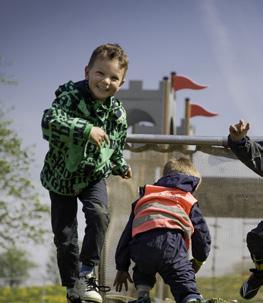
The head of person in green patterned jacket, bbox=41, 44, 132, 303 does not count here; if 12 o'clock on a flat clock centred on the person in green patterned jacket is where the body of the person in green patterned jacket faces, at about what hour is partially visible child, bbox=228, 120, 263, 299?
The partially visible child is roughly at 10 o'clock from the person in green patterned jacket.

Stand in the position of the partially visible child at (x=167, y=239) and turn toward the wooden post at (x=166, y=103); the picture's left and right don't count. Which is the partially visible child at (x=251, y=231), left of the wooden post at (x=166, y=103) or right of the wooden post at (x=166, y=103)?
right

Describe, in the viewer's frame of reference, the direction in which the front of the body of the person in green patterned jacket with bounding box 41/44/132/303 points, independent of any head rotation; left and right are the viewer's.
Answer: facing the viewer and to the right of the viewer

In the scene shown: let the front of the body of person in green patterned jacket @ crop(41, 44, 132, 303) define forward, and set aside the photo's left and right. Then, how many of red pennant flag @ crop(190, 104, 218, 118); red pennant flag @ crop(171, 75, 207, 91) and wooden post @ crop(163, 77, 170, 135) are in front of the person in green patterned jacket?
0

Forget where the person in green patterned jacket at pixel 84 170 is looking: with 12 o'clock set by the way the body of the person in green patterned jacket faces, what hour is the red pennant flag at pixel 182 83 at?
The red pennant flag is roughly at 8 o'clock from the person in green patterned jacket.

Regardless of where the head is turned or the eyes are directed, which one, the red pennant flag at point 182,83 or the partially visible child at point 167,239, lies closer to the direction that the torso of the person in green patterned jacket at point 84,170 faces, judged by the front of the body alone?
the partially visible child

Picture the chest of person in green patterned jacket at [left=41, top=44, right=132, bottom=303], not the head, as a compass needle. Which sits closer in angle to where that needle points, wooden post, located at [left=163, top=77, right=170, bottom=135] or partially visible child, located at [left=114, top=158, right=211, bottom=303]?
the partially visible child

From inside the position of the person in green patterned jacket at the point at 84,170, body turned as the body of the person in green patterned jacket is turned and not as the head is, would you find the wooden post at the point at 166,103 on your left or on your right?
on your left

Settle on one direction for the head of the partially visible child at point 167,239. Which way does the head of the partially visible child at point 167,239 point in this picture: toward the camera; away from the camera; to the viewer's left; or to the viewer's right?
away from the camera

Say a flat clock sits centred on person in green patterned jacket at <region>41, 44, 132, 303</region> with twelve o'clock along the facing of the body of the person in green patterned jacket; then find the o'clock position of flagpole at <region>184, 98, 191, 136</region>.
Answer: The flagpole is roughly at 8 o'clock from the person in green patterned jacket.

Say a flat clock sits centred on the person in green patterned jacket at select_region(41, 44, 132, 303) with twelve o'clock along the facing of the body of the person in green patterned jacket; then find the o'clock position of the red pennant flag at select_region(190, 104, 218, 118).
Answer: The red pennant flag is roughly at 8 o'clock from the person in green patterned jacket.

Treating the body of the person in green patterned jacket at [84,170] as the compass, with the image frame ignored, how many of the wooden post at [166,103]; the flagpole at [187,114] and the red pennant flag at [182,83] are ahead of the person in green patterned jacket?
0

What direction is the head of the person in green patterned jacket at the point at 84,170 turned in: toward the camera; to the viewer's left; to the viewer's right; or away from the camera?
toward the camera

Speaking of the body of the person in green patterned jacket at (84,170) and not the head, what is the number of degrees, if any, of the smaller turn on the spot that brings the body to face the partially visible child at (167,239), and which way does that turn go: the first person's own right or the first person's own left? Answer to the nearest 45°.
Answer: approximately 45° to the first person's own left
